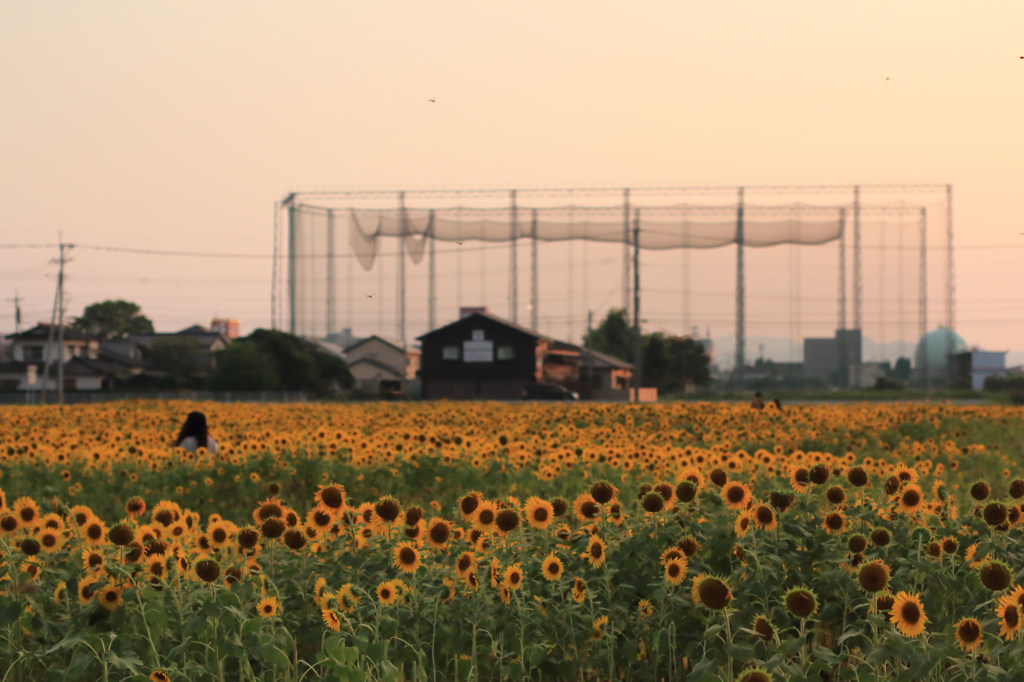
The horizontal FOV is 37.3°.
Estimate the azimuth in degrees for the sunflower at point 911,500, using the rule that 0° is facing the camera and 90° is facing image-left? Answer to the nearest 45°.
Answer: approximately 0°

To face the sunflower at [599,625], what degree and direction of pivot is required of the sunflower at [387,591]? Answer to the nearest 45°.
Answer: approximately 90° to its left

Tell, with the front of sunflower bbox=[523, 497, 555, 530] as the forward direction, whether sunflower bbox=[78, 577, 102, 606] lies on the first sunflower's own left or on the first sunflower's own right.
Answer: on the first sunflower's own right

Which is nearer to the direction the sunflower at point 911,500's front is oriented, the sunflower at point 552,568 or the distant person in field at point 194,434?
the sunflower

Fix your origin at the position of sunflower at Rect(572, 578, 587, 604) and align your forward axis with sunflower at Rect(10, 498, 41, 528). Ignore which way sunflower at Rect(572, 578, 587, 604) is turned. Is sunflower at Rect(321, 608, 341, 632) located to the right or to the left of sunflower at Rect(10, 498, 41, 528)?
left

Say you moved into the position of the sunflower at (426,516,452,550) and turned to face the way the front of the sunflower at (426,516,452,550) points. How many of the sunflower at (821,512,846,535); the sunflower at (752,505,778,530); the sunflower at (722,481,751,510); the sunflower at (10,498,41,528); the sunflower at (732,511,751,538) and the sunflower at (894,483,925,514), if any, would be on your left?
5

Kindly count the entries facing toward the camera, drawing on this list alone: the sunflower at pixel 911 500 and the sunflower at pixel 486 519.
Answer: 2

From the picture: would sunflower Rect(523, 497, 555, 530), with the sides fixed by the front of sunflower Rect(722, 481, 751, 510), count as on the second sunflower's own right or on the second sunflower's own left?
on the second sunflower's own right

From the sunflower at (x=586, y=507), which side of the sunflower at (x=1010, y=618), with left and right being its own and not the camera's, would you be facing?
back

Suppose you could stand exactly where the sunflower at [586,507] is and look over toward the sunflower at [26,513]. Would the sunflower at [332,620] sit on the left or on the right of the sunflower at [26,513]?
left
